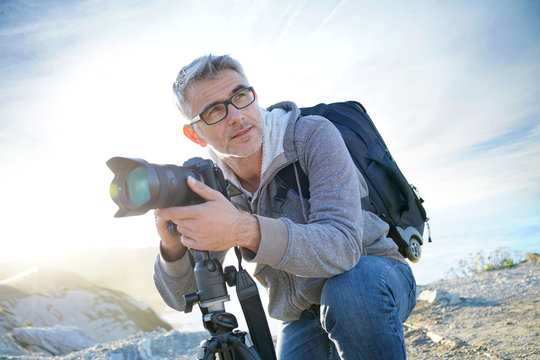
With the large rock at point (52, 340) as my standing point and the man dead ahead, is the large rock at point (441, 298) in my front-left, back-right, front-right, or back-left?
front-left

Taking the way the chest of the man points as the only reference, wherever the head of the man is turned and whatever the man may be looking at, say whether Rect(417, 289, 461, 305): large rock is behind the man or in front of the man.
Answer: behind

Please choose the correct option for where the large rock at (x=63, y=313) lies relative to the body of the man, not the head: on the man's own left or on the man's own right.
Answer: on the man's own right

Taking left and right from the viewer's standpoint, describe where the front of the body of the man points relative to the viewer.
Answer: facing the viewer and to the left of the viewer

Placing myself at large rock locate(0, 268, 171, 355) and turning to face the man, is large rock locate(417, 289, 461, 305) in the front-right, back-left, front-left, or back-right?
front-left

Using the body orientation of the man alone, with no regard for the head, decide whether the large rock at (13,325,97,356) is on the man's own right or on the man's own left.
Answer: on the man's own right
